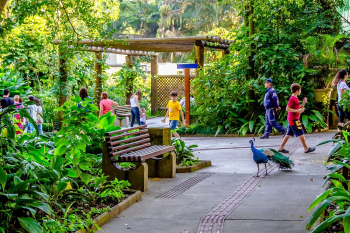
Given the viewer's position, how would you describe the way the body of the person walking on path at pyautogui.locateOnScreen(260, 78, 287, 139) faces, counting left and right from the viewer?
facing to the left of the viewer

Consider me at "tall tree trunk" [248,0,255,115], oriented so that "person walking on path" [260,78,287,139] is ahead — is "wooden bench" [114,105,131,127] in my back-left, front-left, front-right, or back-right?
back-right

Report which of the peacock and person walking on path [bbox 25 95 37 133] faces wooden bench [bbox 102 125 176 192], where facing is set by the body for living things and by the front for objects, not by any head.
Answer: the peacock

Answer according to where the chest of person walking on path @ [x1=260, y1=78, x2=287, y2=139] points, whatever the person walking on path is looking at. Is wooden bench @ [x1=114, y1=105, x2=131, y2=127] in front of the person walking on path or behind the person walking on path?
in front

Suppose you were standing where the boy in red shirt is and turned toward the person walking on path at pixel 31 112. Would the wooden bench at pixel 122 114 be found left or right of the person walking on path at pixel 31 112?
right

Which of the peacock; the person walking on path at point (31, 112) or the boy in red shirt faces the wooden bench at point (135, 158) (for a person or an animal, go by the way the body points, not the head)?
the peacock

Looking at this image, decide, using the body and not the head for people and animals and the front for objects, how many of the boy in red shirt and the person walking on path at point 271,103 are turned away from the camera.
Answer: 0

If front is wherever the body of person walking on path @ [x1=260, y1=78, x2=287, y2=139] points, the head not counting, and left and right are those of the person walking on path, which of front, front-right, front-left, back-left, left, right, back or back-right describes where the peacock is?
left

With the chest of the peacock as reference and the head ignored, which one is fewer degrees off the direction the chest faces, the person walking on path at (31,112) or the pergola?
the person walking on path
